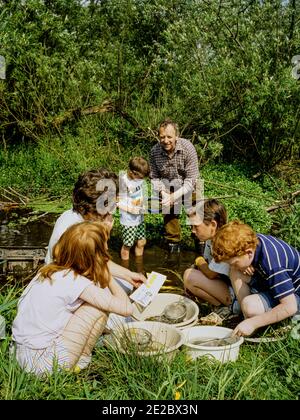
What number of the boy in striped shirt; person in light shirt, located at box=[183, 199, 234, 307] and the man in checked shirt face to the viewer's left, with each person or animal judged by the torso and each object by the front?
2

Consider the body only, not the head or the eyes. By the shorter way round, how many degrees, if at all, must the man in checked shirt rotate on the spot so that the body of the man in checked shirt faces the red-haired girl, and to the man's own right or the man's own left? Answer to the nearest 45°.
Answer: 0° — they already face them

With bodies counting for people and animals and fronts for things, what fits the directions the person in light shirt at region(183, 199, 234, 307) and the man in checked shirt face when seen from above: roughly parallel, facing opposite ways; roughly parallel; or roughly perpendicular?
roughly perpendicular

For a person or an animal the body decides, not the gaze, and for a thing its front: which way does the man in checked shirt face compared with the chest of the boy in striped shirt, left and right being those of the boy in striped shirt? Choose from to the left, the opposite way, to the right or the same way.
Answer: to the left

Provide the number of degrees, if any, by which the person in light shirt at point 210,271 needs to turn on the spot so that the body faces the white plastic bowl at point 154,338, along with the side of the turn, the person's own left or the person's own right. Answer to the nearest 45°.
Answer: approximately 90° to the person's own left

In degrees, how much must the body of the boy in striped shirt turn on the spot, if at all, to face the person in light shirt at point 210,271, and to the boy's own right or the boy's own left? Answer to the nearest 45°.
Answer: approximately 45° to the boy's own right

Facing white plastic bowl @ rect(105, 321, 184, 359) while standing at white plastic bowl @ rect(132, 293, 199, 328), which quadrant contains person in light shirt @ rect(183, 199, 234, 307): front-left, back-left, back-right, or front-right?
back-left

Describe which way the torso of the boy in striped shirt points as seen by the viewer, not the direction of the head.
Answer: to the viewer's left

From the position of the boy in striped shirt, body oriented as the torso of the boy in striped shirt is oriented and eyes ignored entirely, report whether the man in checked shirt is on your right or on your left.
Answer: on your right

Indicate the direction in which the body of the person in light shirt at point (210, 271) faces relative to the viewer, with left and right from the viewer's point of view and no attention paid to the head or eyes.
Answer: facing to the left of the viewer
